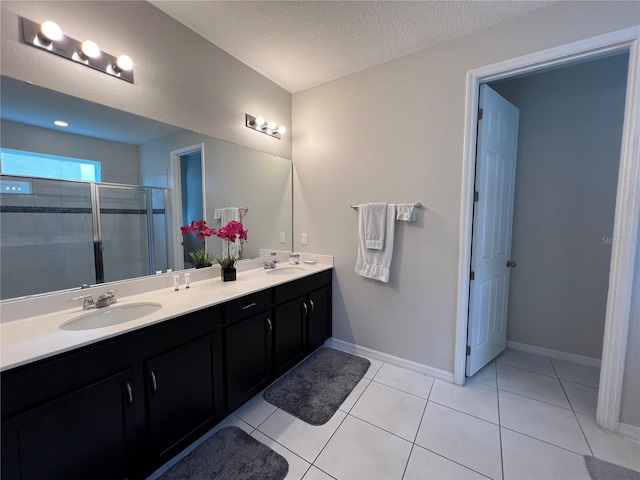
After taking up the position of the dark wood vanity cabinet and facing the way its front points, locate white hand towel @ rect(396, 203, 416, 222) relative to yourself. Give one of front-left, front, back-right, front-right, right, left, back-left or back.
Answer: front-left

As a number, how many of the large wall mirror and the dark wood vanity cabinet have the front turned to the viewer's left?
0

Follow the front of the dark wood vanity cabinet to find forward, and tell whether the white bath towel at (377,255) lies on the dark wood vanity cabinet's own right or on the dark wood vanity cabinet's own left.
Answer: on the dark wood vanity cabinet's own left

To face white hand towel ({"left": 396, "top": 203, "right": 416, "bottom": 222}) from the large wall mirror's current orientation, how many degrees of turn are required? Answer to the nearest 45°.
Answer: approximately 45° to its left

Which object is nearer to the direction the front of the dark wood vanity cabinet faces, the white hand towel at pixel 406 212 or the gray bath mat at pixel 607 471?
the gray bath mat

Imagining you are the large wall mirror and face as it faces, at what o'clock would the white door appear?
The white door is roughly at 11 o'clock from the large wall mirror.

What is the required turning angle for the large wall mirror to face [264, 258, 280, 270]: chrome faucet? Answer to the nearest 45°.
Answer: approximately 45° to its left

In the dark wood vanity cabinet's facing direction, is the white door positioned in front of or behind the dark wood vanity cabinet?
in front
